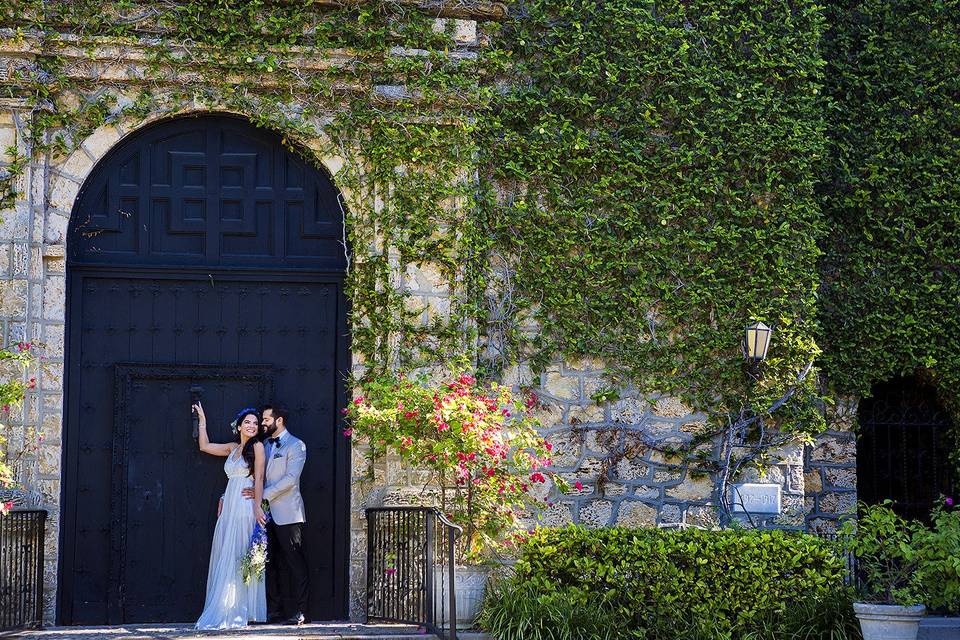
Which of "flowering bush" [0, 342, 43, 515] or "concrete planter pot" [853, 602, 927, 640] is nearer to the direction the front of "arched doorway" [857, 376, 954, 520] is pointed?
the concrete planter pot

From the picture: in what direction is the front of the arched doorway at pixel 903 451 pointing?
toward the camera

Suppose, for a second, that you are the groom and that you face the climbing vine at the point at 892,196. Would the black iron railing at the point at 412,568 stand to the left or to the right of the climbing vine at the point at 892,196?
right

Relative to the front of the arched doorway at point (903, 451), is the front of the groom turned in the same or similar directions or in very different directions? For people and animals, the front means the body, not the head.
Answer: same or similar directions

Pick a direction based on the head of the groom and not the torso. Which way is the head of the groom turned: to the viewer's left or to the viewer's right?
to the viewer's left

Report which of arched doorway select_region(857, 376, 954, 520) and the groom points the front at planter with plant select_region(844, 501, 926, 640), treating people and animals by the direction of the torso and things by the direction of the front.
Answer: the arched doorway

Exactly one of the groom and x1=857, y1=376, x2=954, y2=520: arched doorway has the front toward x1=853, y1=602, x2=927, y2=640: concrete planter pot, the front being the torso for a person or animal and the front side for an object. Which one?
the arched doorway

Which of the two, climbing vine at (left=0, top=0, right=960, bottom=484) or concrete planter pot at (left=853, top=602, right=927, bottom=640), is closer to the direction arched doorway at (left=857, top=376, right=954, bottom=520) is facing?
the concrete planter pot

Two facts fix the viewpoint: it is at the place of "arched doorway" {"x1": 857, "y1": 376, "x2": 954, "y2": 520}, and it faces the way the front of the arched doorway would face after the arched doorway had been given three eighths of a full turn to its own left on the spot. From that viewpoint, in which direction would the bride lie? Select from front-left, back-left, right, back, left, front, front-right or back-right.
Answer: back

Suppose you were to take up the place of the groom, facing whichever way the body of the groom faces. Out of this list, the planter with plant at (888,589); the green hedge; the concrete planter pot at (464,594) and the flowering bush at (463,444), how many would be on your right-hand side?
0

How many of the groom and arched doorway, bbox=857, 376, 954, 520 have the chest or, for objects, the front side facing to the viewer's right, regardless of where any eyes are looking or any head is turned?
0
